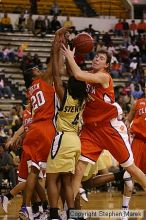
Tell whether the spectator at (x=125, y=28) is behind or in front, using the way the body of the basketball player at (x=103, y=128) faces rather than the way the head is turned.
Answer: behind

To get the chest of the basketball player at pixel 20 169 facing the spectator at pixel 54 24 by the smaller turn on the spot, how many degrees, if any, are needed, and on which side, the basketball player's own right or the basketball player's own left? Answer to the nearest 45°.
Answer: approximately 90° to the basketball player's own left

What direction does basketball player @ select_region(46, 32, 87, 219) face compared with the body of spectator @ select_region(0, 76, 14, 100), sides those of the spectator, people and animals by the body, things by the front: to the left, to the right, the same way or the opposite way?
the opposite way

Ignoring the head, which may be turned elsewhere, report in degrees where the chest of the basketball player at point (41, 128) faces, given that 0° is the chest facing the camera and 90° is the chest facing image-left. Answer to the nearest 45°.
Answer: approximately 225°

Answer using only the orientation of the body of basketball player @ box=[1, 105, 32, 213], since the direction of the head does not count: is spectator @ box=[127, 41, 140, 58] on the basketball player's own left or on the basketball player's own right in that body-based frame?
on the basketball player's own left

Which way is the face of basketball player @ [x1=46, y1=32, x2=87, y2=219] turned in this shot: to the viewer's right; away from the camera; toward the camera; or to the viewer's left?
away from the camera

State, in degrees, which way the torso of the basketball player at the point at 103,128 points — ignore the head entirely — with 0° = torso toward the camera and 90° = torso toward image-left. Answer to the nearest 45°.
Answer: approximately 45°

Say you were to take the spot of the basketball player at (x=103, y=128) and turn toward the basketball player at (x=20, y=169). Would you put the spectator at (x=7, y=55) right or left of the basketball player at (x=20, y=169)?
right

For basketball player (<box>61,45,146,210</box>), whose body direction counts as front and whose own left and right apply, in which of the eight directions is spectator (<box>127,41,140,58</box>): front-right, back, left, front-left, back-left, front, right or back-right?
back-right

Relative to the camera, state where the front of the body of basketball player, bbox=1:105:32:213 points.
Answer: to the viewer's right

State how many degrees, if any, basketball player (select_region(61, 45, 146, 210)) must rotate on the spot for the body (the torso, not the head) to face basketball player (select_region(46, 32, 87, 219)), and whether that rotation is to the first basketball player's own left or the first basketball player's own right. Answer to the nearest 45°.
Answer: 0° — they already face them

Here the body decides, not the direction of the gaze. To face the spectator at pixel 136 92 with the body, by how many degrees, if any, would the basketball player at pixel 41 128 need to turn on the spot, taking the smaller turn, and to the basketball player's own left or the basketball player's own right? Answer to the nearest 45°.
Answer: approximately 45° to the basketball player's own left

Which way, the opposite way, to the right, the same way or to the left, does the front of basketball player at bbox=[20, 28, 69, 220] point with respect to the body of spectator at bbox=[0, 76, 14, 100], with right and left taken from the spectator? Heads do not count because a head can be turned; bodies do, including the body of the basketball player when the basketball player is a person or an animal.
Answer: to the left

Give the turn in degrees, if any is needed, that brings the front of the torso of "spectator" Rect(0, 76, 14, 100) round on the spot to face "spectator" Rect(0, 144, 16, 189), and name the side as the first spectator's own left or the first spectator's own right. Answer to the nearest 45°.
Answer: approximately 45° to the first spectator's own right
